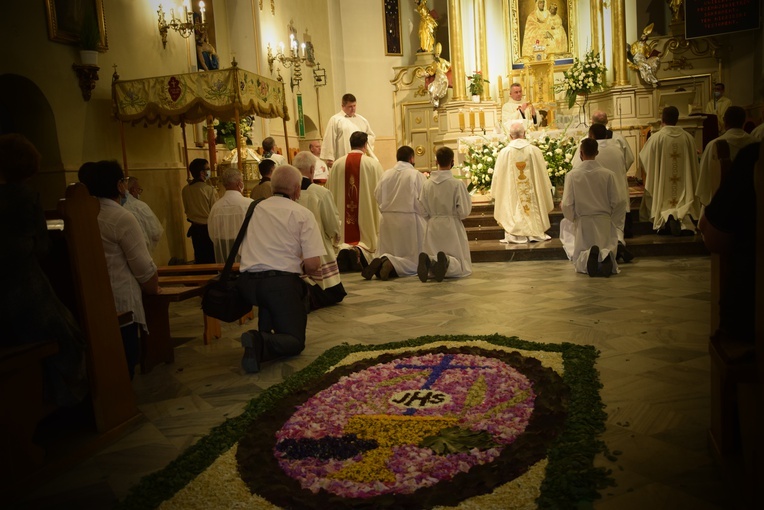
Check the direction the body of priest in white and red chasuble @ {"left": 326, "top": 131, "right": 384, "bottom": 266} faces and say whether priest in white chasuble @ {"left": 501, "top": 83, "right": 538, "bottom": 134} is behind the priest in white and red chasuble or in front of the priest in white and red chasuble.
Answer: in front

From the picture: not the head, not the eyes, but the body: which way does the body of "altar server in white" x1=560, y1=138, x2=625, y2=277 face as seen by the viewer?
away from the camera

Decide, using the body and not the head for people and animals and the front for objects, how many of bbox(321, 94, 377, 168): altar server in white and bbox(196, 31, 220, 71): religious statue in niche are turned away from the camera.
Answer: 0

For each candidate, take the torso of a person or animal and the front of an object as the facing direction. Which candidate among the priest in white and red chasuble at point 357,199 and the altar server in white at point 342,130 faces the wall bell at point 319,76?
the priest in white and red chasuble at point 357,199

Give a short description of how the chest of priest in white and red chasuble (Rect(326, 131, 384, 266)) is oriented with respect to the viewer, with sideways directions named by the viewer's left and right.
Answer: facing away from the viewer

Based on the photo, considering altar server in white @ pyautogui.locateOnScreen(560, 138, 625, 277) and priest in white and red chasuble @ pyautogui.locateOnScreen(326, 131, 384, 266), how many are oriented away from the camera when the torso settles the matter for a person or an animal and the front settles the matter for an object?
2

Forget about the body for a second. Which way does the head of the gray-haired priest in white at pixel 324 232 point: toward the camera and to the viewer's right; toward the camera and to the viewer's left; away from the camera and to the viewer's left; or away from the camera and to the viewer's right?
away from the camera and to the viewer's right

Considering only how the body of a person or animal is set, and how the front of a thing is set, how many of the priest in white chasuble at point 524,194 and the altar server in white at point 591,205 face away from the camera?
2

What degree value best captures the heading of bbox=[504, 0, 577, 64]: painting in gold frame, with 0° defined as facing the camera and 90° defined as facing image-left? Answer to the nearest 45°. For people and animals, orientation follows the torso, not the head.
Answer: approximately 0°

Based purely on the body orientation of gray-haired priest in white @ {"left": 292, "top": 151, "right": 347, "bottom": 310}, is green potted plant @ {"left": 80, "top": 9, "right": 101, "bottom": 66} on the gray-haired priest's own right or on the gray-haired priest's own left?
on the gray-haired priest's own left

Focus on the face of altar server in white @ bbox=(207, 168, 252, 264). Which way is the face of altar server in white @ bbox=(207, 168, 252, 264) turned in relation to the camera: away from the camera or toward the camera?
away from the camera

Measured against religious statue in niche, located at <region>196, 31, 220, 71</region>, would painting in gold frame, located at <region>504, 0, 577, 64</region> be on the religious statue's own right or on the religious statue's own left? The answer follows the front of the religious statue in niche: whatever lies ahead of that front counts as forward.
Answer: on the religious statue's own left
